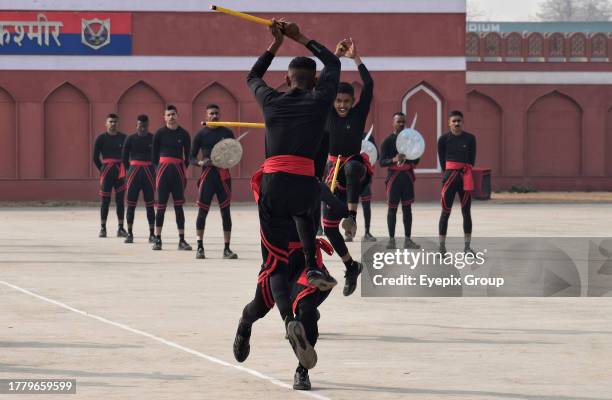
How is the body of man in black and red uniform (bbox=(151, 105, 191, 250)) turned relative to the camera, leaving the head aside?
toward the camera

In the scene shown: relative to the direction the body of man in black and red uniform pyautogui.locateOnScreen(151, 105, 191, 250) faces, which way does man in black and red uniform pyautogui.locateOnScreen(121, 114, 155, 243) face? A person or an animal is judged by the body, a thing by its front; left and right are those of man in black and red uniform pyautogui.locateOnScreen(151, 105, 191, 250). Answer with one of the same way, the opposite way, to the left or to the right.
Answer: the same way

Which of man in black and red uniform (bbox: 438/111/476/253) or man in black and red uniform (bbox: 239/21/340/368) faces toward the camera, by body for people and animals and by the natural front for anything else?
man in black and red uniform (bbox: 438/111/476/253)

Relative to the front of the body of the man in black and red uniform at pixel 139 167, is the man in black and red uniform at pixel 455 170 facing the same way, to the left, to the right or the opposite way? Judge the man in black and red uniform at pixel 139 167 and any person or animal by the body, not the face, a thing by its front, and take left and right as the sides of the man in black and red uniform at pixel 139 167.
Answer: the same way

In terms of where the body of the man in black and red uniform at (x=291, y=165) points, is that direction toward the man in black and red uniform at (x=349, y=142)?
yes

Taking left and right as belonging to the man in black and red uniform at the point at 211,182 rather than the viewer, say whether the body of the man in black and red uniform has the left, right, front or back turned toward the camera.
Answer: front

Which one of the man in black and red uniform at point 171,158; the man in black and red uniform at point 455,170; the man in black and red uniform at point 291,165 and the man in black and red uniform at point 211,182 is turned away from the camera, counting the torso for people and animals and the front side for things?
the man in black and red uniform at point 291,165

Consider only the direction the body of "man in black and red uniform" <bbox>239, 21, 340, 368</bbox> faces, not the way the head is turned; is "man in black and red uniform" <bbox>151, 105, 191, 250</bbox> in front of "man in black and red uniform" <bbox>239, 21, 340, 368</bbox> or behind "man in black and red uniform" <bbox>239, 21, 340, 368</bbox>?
in front

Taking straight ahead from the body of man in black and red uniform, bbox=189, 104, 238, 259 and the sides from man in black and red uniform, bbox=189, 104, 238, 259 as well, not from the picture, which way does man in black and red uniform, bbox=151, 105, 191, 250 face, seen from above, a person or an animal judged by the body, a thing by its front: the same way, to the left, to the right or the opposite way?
the same way

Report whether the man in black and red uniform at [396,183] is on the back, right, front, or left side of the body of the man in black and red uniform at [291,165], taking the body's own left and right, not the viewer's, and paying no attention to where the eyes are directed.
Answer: front

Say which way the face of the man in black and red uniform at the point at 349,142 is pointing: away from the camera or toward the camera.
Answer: toward the camera

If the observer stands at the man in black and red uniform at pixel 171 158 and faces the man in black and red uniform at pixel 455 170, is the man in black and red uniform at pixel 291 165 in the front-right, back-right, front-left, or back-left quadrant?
front-right

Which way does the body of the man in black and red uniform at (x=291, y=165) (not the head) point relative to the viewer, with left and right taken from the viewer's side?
facing away from the viewer

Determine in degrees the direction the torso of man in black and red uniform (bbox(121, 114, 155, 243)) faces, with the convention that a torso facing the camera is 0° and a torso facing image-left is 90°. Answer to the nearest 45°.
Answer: approximately 0°

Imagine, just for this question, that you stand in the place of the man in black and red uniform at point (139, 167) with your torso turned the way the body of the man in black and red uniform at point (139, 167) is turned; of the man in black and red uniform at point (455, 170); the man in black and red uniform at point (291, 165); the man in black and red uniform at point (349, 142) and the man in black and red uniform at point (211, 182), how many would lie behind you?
0

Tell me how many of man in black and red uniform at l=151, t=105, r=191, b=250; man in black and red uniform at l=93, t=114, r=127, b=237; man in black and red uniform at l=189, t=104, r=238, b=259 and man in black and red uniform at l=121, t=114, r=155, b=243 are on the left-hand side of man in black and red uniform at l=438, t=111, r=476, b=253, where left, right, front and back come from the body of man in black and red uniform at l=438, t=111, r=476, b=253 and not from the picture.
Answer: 0

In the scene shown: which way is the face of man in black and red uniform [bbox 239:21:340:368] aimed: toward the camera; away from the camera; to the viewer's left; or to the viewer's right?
away from the camera

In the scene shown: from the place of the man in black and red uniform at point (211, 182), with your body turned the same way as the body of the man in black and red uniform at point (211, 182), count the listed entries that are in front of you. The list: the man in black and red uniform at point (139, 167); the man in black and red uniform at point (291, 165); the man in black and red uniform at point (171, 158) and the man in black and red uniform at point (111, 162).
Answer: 1

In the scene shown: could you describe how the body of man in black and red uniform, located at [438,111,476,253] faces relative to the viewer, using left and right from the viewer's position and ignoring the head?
facing the viewer

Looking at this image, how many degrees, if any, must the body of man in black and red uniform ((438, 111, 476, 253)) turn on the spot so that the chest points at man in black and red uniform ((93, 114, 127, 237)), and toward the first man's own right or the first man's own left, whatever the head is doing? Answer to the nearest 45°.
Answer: approximately 135° to the first man's own right

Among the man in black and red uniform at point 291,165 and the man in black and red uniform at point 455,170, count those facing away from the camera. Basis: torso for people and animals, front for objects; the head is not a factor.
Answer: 1

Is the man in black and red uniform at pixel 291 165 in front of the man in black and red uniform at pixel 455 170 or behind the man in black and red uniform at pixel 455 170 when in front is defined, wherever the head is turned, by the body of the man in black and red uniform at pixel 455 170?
in front

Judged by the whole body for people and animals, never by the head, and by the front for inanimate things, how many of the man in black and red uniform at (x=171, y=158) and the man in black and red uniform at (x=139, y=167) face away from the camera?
0
